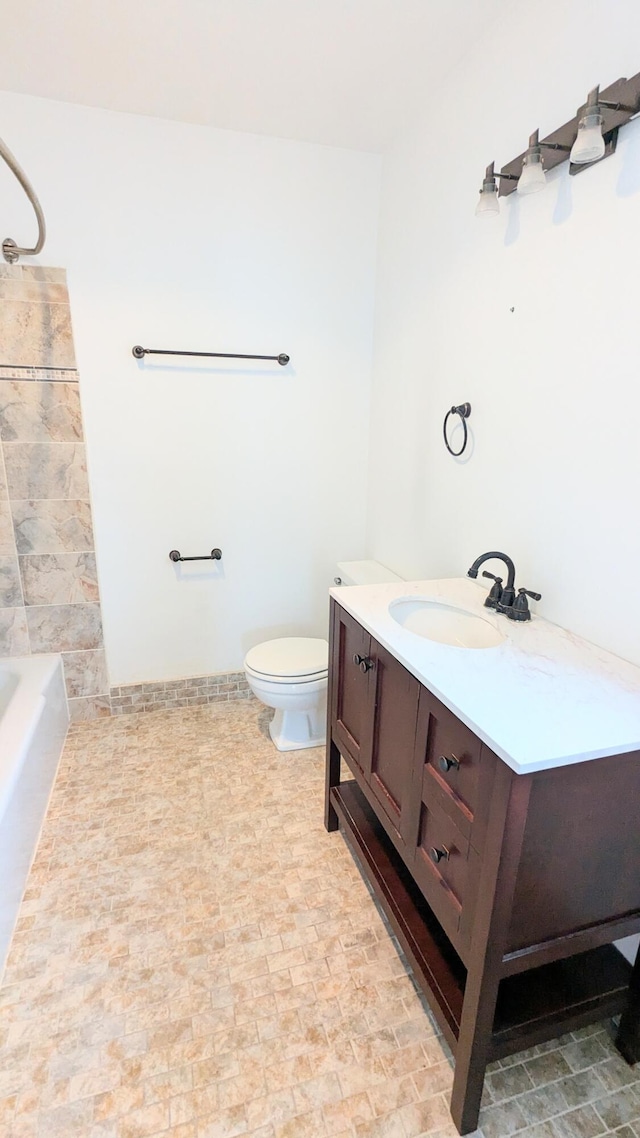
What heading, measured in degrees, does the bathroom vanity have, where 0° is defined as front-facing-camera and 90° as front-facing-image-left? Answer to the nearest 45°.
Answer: approximately 45°

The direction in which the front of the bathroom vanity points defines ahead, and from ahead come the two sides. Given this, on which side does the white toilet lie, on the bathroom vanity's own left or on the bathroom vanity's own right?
on the bathroom vanity's own right

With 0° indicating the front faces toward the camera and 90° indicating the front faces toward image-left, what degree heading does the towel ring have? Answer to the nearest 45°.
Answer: approximately 45°

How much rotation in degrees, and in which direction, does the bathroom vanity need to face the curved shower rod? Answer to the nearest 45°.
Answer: approximately 45° to its right
